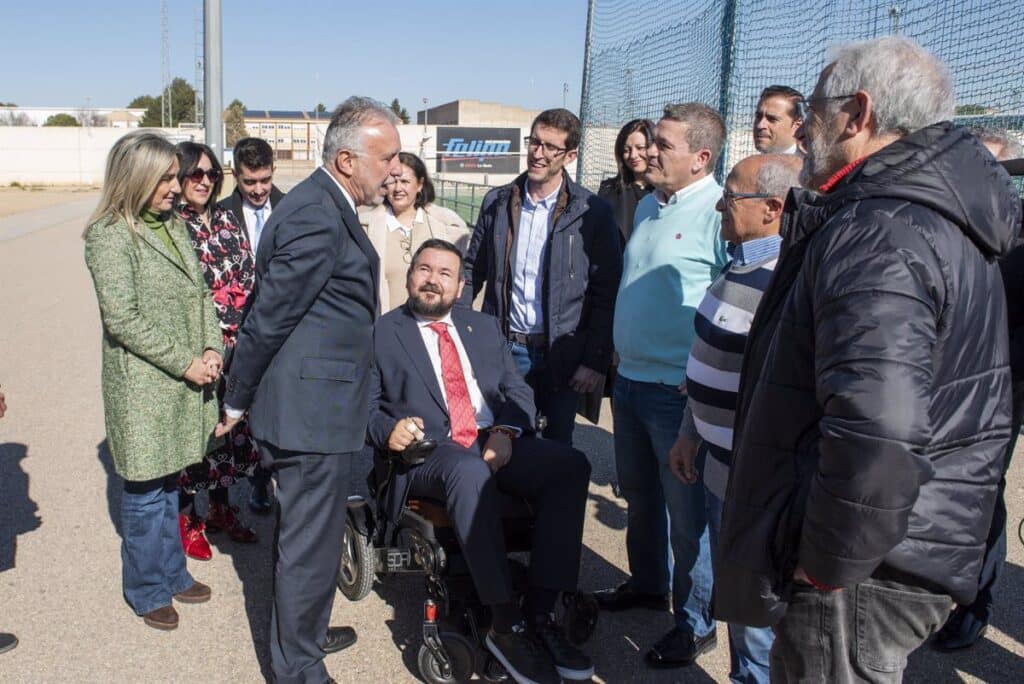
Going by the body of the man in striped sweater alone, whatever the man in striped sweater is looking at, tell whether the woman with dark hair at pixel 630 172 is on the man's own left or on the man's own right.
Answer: on the man's own right

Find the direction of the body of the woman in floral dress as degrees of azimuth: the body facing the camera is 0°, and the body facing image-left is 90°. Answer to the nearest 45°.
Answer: approximately 315°

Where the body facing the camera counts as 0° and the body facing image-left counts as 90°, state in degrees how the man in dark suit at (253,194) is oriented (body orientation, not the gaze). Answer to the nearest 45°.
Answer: approximately 0°

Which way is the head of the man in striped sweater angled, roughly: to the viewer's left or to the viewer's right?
to the viewer's left

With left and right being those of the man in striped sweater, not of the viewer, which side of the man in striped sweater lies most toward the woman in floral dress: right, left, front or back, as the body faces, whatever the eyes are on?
front

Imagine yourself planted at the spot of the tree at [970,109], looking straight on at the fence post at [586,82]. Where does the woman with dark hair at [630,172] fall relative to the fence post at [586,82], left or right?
left

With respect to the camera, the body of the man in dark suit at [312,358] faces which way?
to the viewer's right

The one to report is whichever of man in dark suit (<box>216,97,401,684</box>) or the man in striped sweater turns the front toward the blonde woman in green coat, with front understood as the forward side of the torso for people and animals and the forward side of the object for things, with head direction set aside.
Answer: the man in striped sweater

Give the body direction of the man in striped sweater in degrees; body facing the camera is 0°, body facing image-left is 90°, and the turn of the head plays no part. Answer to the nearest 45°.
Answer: approximately 90°

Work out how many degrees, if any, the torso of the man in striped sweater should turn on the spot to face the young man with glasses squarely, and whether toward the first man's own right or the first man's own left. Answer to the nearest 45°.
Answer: approximately 45° to the first man's own right

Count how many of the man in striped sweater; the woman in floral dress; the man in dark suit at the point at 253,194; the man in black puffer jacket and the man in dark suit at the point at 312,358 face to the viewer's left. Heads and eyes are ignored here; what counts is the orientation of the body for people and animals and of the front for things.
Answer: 2

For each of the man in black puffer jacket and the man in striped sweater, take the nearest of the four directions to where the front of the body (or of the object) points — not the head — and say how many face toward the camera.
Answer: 0

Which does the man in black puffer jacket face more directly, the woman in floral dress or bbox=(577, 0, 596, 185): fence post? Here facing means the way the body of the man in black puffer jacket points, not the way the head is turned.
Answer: the woman in floral dress

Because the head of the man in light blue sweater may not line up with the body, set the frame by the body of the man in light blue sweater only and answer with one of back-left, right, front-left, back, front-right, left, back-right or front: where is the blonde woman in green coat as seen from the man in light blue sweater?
front-right

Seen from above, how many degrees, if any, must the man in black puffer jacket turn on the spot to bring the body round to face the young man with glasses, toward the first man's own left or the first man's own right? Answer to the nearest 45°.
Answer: approximately 45° to the first man's own right

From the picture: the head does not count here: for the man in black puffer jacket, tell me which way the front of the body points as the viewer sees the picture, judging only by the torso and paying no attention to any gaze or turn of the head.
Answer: to the viewer's left
